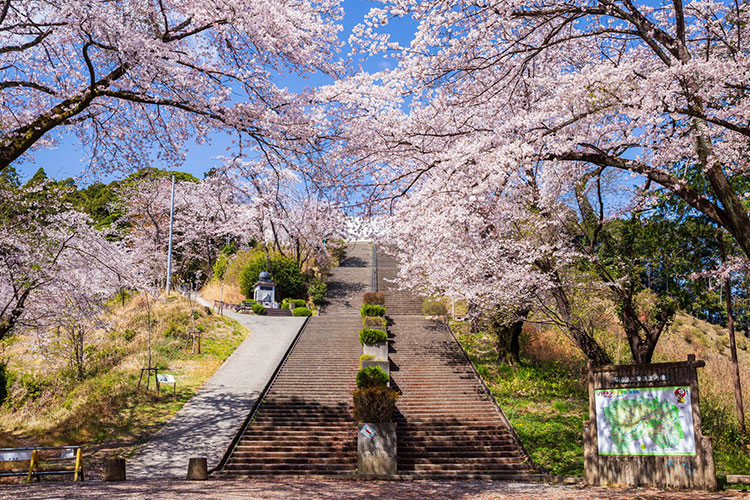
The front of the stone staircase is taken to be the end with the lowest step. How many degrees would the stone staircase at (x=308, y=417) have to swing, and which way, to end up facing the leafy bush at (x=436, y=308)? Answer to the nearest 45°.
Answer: approximately 135° to its left

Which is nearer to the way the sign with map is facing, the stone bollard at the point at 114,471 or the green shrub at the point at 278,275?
the stone bollard

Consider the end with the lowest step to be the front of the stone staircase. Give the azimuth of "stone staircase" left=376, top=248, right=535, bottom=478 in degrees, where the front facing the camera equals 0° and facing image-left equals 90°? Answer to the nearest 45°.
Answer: approximately 0°

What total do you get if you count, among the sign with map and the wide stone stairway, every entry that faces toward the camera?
2

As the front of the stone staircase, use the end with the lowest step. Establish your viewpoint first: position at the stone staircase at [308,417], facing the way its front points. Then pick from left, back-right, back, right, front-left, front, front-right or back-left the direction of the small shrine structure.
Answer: back
